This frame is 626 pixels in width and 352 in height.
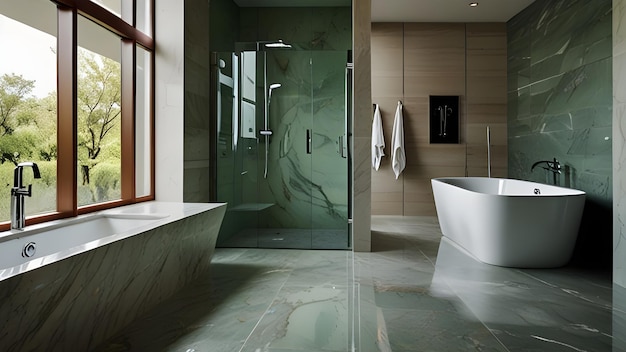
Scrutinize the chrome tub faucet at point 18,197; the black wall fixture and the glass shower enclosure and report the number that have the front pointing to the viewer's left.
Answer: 0

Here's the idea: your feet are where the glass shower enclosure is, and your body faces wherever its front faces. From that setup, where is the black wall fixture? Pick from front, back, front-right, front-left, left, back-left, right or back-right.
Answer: back-left

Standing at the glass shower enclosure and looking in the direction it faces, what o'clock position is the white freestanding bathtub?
The white freestanding bathtub is roughly at 10 o'clock from the glass shower enclosure.

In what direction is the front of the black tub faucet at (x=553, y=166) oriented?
to the viewer's left

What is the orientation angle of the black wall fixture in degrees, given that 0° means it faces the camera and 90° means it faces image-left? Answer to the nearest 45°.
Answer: approximately 0°

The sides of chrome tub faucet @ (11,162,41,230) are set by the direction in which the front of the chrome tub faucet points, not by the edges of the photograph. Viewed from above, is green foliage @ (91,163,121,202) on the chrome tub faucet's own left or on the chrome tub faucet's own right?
on the chrome tub faucet's own left

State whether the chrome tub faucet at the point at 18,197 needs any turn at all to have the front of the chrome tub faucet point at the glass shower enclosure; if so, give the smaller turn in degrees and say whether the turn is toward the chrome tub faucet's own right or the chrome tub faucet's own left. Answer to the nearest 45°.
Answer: approximately 45° to the chrome tub faucet's own left

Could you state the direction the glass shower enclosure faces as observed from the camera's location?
facing the viewer

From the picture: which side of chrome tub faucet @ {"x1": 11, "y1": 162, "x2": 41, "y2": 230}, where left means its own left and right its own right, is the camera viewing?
right

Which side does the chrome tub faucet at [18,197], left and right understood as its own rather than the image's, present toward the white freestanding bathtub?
front

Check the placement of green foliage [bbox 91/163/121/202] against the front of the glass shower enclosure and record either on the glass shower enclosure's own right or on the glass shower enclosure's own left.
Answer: on the glass shower enclosure's own right

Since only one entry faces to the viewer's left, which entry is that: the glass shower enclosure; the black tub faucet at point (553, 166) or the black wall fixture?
the black tub faucet

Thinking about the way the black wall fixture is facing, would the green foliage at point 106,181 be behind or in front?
in front

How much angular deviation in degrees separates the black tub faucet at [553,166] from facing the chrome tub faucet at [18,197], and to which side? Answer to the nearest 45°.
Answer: approximately 45° to its left
